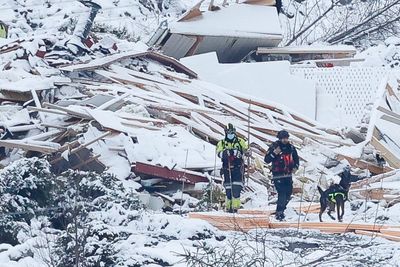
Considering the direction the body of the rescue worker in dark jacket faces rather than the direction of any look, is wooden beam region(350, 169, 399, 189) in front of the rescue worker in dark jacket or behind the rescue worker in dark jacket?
behind

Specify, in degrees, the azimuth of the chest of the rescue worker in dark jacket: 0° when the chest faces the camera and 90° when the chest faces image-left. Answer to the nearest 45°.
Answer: approximately 0°

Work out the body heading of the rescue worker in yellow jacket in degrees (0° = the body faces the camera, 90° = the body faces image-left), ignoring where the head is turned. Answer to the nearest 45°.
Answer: approximately 0°

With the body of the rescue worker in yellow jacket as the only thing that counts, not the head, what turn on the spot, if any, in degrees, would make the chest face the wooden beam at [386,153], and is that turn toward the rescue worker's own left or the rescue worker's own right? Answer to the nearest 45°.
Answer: approximately 135° to the rescue worker's own left

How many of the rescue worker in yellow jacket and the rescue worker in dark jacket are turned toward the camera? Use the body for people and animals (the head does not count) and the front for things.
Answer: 2
